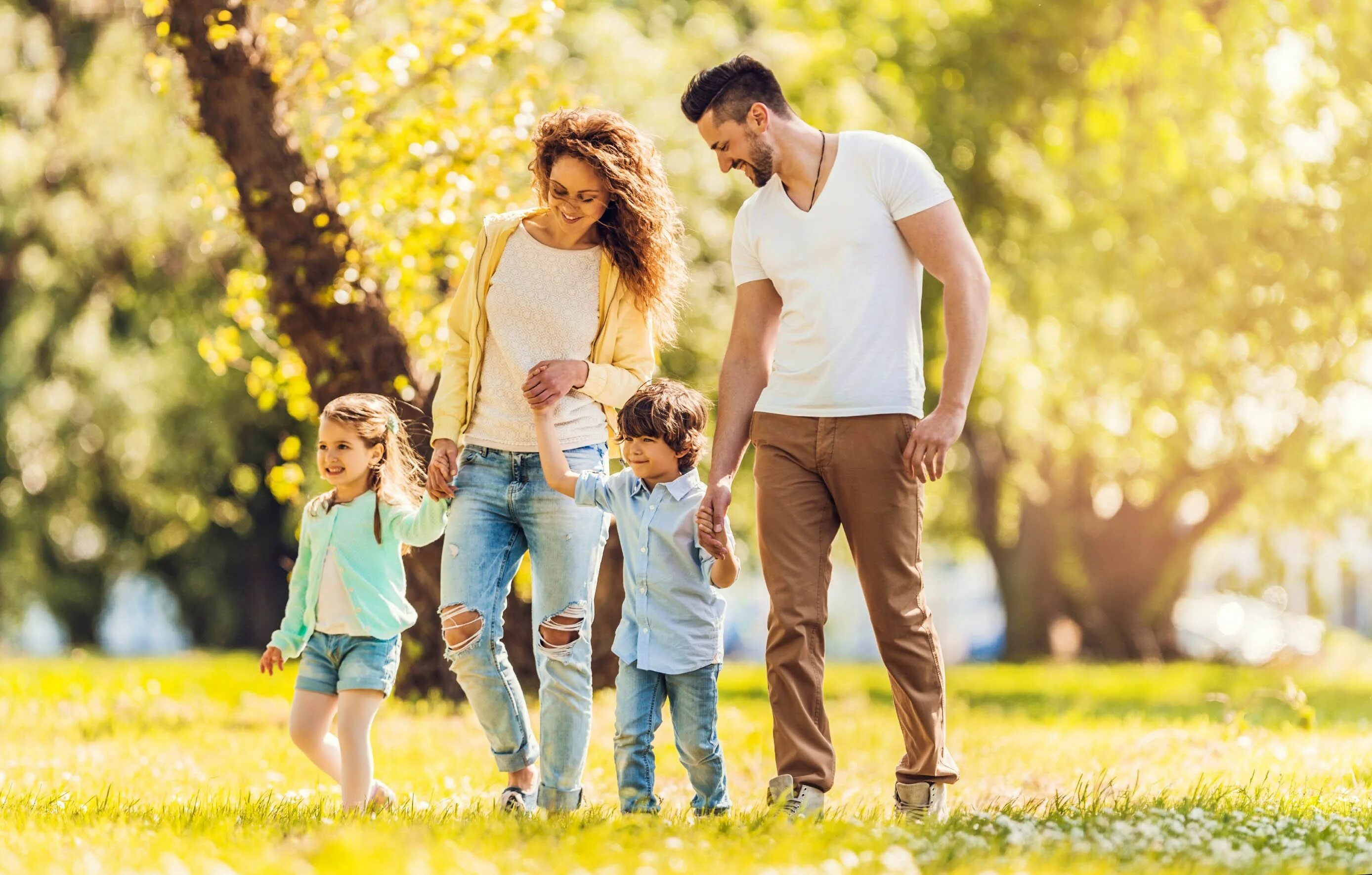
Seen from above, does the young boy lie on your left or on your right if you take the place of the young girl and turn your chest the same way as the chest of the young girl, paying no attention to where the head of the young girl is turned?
on your left

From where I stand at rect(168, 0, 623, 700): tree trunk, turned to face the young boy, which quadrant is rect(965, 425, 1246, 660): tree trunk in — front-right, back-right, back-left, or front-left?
back-left

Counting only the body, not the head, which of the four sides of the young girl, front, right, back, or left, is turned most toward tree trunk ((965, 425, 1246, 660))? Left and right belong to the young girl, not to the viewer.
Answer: back

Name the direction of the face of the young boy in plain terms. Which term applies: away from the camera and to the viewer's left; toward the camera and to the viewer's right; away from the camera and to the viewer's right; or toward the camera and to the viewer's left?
toward the camera and to the viewer's left

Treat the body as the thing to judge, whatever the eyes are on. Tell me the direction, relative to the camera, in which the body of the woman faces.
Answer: toward the camera

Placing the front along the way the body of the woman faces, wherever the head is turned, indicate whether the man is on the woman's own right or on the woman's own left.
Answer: on the woman's own left

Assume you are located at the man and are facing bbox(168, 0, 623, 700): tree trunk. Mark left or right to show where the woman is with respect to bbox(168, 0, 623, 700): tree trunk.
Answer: left

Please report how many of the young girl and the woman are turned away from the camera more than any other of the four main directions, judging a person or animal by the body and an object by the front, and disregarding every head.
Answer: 0

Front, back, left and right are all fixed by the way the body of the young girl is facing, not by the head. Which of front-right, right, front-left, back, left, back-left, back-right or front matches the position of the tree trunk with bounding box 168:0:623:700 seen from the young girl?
back-right

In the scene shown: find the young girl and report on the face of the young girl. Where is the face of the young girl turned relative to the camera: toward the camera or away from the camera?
toward the camera

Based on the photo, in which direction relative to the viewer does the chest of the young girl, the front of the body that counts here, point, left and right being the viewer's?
facing the viewer and to the left of the viewer

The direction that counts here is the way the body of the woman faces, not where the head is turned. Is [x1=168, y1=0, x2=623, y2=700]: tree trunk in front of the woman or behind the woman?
behind
